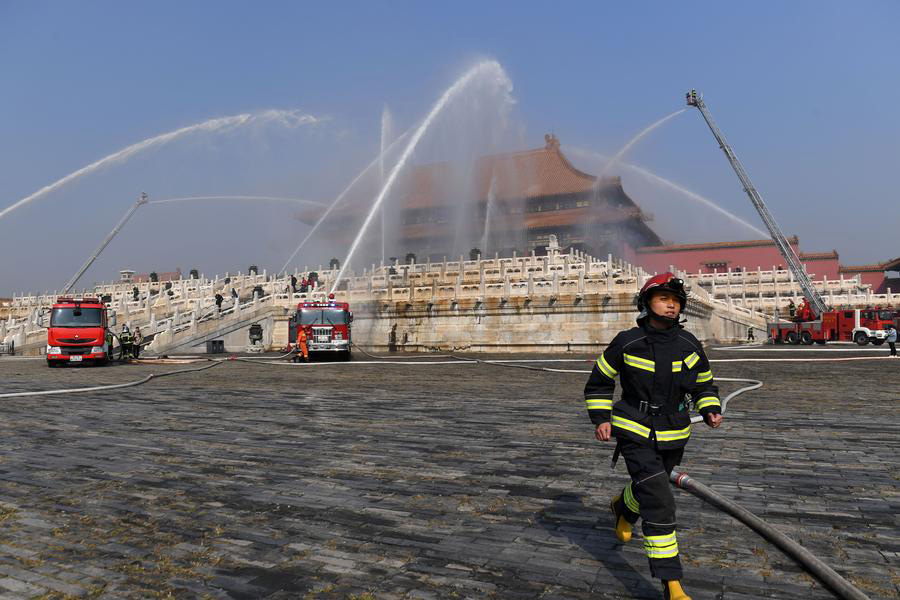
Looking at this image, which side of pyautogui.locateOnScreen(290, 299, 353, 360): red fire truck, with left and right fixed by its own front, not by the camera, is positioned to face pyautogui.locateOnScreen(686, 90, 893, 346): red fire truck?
left

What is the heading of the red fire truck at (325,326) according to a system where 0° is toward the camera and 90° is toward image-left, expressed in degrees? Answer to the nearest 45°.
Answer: approximately 0°

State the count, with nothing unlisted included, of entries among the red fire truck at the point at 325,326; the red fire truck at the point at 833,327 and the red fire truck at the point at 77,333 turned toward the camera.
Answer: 2

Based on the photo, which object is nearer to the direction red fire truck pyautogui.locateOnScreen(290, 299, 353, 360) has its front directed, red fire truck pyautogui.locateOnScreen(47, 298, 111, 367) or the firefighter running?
the firefighter running

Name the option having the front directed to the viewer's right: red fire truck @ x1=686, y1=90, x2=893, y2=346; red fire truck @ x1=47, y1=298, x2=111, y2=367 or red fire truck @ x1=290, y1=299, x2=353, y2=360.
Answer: red fire truck @ x1=686, y1=90, x2=893, y2=346

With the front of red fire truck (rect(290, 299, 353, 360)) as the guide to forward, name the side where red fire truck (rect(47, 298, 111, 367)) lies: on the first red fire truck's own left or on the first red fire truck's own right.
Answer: on the first red fire truck's own right

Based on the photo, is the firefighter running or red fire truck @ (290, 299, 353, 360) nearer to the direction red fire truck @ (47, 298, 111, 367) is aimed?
the firefighter running

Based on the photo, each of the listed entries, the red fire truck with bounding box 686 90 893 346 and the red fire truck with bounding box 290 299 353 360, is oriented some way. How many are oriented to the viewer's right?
1

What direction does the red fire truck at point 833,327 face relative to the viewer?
to the viewer's right

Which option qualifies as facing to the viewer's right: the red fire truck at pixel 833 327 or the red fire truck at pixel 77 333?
the red fire truck at pixel 833 327

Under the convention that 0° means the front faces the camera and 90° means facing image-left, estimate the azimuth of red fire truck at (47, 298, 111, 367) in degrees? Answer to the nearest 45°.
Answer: approximately 0°
